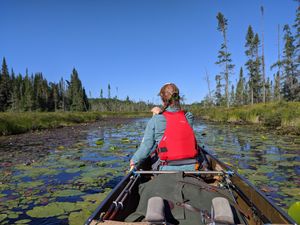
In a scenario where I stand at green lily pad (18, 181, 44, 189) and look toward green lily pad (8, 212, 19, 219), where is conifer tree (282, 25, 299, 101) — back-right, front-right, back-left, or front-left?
back-left

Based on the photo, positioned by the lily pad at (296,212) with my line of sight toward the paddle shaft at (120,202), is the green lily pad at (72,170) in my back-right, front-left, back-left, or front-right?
front-right

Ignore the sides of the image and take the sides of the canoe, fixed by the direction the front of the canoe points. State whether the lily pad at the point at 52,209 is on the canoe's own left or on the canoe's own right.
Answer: on the canoe's own left

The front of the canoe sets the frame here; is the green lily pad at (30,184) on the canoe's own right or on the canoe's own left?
on the canoe's own left

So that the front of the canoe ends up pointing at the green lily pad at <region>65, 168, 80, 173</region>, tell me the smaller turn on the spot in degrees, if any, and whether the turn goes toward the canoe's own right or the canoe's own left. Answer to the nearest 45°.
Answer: approximately 45° to the canoe's own left

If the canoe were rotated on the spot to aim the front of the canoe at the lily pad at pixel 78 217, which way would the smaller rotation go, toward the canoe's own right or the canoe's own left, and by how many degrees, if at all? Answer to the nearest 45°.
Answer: approximately 45° to the canoe's own left

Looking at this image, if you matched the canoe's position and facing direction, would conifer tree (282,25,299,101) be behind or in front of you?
in front

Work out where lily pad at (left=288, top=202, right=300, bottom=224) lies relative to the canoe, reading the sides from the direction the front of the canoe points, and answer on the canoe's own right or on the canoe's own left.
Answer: on the canoe's own right

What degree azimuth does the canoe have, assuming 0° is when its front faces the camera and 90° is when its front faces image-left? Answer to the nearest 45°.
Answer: approximately 180°
